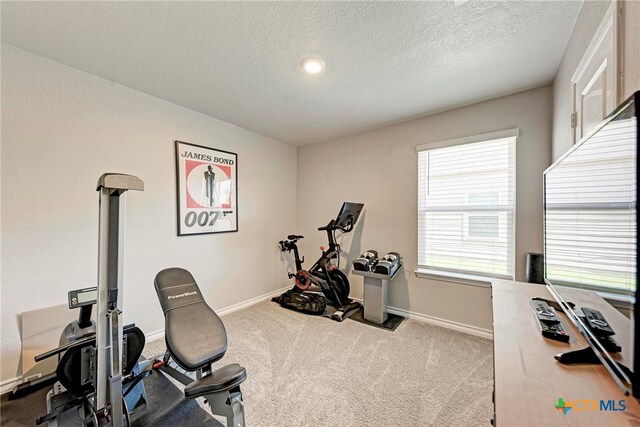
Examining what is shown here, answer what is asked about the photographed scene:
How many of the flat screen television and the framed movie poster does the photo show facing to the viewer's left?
1

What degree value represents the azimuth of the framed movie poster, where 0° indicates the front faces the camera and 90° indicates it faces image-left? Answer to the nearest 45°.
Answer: approximately 315°

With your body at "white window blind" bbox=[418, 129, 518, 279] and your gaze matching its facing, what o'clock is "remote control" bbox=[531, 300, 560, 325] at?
The remote control is roughly at 10 o'clock from the white window blind.

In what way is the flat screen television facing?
to the viewer's left

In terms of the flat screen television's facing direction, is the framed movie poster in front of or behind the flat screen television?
in front

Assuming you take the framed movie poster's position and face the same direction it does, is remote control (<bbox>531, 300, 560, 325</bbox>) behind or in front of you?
in front

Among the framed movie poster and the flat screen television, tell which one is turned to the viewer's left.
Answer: the flat screen television

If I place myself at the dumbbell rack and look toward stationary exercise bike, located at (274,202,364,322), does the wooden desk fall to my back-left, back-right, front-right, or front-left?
back-left

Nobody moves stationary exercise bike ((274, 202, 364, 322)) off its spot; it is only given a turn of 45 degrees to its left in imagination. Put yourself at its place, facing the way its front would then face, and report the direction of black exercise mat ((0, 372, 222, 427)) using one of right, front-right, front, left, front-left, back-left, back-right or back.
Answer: back-right

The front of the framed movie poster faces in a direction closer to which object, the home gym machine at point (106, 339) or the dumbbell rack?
the dumbbell rack

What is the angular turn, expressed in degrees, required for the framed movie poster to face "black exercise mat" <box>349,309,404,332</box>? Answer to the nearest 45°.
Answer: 0° — it already faces it
